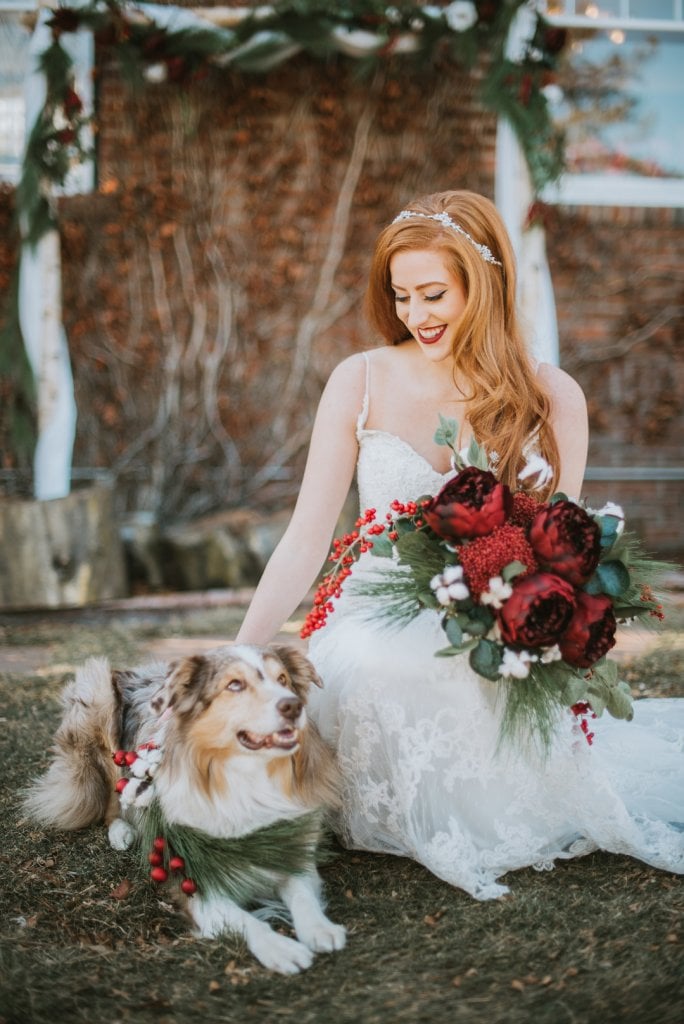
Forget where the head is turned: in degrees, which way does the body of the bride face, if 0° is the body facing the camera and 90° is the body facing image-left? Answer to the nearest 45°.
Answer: approximately 0°

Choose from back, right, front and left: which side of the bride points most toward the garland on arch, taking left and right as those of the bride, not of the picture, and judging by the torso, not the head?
back

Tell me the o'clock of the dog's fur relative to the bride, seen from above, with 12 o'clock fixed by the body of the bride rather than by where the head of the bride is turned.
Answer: The dog's fur is roughly at 1 o'clock from the bride.

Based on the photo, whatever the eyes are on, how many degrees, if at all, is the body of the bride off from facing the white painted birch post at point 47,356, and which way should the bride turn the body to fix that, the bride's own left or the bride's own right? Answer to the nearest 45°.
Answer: approximately 135° to the bride's own right

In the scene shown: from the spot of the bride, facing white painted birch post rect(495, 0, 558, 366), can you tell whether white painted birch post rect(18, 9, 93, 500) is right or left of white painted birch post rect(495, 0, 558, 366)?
left

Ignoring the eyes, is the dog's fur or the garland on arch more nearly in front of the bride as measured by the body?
the dog's fur

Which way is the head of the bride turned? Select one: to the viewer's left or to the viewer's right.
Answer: to the viewer's left

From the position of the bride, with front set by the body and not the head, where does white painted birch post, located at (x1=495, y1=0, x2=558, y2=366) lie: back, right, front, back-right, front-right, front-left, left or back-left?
back
